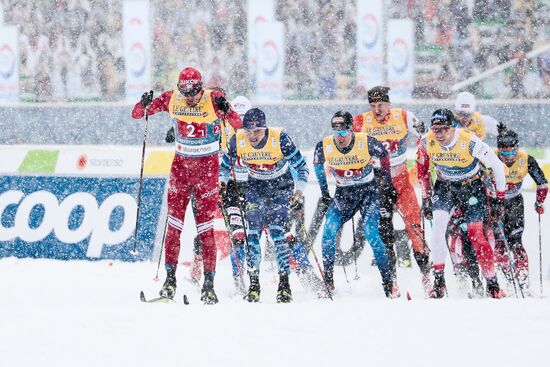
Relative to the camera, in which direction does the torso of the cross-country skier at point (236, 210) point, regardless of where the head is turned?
toward the camera

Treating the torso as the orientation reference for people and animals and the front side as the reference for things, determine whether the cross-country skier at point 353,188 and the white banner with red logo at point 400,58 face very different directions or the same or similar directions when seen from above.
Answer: same or similar directions

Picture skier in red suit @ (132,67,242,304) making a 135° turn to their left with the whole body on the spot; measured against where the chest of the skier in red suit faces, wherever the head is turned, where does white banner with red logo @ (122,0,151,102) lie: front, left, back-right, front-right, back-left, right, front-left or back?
front-left

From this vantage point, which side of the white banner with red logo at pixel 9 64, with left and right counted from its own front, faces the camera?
front

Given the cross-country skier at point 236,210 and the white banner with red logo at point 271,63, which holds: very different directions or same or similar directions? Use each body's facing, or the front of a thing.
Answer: same or similar directions

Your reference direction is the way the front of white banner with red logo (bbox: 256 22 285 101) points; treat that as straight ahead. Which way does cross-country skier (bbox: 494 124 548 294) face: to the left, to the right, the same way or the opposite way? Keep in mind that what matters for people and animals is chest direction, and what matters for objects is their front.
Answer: the same way

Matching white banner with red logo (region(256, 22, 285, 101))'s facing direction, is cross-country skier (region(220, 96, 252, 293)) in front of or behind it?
in front

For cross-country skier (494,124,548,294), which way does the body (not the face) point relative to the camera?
toward the camera

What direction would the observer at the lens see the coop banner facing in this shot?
facing the viewer

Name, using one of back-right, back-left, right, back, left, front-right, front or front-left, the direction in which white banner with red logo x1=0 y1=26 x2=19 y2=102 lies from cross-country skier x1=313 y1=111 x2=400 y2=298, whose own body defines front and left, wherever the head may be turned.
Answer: back-right

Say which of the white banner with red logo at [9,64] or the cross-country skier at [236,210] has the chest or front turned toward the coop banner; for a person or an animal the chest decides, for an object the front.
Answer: the white banner with red logo

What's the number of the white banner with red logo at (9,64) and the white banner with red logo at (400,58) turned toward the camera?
2

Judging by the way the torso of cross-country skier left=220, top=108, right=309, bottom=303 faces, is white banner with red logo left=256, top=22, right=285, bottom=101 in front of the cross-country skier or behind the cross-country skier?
behind

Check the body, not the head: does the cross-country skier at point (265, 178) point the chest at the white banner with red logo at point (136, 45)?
no

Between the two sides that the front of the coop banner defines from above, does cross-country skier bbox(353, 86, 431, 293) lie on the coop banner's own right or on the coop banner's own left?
on the coop banner's own left

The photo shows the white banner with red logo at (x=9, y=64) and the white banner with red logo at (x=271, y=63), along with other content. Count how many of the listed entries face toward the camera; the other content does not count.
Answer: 2

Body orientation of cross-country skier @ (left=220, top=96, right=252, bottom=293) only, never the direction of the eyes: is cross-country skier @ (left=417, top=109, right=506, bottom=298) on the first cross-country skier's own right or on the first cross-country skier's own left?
on the first cross-country skier's own left

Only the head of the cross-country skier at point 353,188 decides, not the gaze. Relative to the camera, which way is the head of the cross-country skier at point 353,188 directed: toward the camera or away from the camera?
toward the camera
